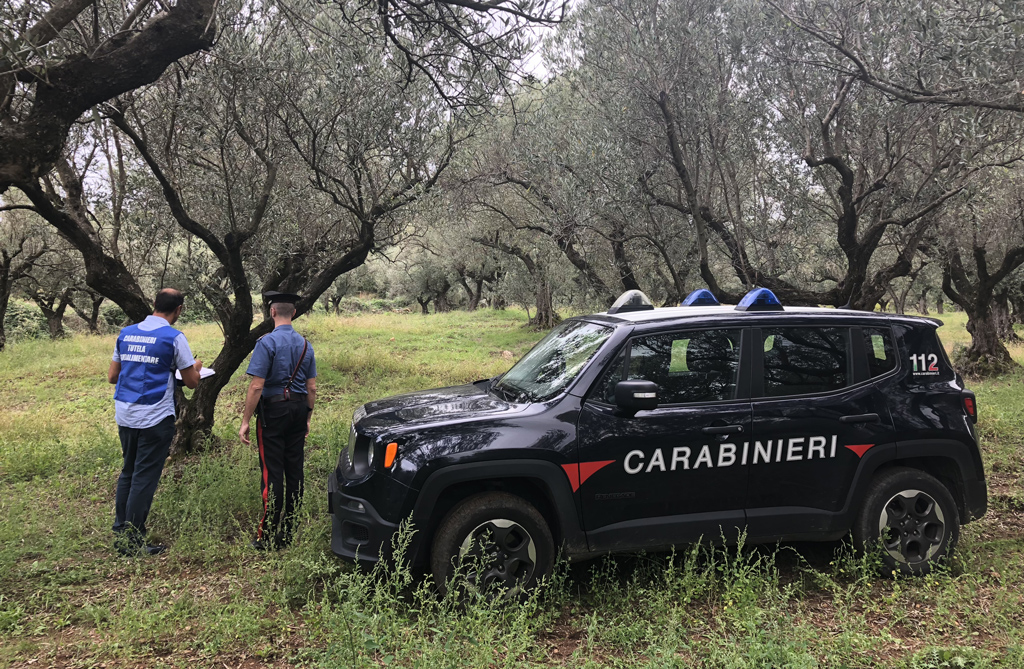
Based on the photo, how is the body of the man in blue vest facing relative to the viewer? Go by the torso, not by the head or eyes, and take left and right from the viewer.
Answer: facing away from the viewer and to the right of the viewer

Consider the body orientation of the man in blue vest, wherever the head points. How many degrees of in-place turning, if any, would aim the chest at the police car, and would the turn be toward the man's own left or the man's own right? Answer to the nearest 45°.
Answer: approximately 90° to the man's own right

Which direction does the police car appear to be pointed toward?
to the viewer's left

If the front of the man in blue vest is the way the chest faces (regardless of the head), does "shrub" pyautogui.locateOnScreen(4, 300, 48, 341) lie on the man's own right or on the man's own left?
on the man's own left

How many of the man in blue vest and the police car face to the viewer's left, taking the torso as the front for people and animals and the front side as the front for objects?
1

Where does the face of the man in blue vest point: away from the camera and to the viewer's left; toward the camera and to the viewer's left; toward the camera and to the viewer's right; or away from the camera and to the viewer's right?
away from the camera and to the viewer's right

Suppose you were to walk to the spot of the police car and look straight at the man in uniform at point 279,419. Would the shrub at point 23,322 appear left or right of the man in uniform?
right

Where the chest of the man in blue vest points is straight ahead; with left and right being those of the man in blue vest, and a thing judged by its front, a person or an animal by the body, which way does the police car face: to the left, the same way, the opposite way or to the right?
to the left

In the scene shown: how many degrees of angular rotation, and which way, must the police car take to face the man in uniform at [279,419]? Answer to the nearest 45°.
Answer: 0° — it already faces them

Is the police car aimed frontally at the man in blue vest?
yes
